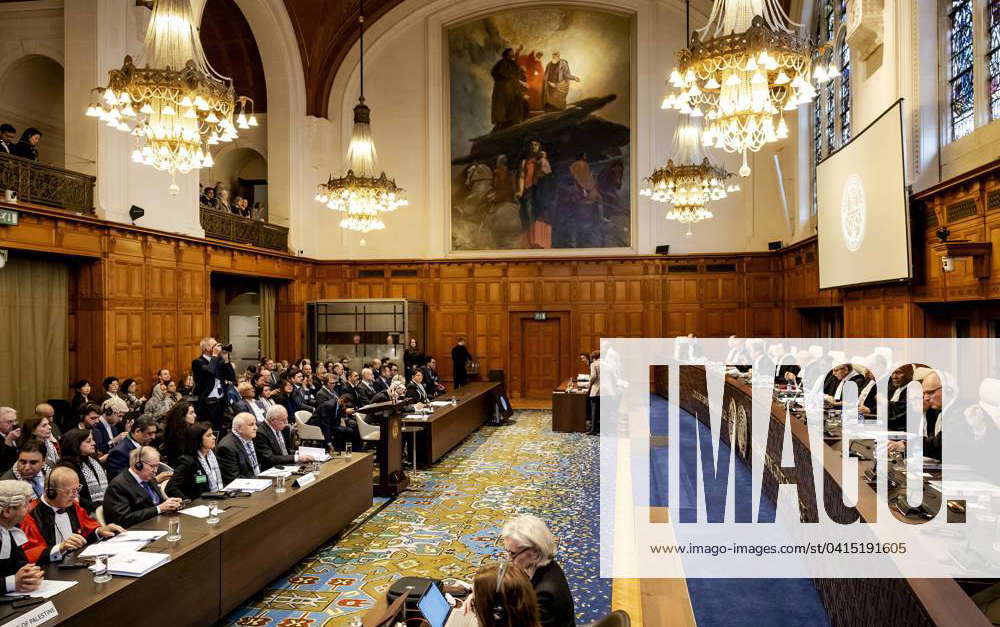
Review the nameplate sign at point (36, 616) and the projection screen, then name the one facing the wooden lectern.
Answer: the projection screen

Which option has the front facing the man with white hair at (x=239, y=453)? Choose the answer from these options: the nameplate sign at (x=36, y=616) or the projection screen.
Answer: the projection screen

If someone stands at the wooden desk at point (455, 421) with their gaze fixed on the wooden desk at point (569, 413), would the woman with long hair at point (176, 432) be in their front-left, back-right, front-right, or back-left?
back-right

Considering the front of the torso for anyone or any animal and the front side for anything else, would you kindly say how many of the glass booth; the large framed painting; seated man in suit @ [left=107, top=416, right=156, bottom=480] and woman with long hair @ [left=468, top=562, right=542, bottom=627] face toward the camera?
2

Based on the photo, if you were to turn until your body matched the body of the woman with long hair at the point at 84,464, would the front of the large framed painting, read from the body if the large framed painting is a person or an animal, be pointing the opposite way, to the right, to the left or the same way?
to the right

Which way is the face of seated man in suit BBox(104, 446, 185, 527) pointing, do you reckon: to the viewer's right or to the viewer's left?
to the viewer's right

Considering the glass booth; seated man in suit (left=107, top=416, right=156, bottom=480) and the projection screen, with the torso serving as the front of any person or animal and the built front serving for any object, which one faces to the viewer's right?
the seated man in suit

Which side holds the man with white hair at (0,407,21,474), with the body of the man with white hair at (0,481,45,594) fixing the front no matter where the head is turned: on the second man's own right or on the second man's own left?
on the second man's own left

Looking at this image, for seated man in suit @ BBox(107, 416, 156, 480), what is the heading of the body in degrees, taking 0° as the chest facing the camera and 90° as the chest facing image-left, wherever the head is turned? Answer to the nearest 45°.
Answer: approximately 270°

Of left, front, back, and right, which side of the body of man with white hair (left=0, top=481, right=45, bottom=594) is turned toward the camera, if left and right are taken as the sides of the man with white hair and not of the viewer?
right

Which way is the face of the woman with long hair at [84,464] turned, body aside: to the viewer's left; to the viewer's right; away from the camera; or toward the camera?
to the viewer's right
